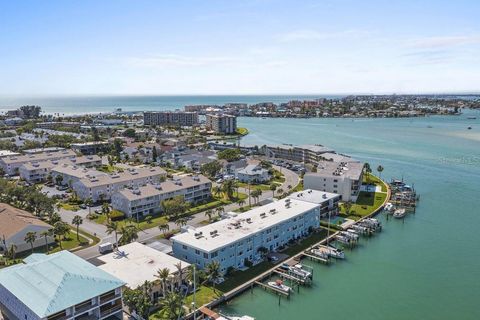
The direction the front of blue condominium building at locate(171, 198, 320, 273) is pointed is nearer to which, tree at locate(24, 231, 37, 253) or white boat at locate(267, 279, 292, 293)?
the white boat

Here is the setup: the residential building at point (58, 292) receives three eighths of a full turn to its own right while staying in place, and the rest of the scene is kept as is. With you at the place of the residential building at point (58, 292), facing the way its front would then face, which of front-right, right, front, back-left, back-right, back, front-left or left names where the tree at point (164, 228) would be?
back-right

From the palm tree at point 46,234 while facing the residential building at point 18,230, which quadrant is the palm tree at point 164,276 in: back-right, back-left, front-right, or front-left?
back-left

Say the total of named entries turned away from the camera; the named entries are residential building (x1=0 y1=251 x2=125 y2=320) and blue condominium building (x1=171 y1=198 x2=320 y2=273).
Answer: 0

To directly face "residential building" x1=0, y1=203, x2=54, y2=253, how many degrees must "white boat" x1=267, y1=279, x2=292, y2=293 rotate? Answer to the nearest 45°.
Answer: approximately 45° to its left

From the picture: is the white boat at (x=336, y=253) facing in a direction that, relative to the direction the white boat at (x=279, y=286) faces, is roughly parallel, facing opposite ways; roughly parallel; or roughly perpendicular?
roughly parallel

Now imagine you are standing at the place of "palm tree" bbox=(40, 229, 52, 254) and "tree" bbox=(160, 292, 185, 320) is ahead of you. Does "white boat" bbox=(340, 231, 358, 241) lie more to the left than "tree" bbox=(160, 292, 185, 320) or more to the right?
left

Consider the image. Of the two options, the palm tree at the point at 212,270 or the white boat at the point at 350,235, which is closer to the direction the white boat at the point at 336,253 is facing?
the white boat

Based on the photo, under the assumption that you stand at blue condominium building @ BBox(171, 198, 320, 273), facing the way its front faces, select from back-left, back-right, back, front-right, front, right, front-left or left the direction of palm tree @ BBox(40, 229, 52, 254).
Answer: back-right

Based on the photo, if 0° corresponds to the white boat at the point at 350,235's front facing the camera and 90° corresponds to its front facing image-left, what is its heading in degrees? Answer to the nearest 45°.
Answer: approximately 135°

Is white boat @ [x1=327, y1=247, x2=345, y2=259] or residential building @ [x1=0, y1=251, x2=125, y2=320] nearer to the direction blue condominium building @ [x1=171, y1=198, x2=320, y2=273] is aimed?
the white boat

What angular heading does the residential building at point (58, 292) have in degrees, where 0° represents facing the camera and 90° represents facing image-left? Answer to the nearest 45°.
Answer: approximately 315°

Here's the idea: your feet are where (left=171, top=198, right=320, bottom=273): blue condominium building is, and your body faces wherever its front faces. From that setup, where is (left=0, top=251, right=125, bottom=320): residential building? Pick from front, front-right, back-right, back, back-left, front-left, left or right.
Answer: right

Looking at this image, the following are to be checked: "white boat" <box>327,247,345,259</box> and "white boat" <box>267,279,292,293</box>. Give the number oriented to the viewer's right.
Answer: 0

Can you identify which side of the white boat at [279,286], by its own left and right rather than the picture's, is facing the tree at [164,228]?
front
